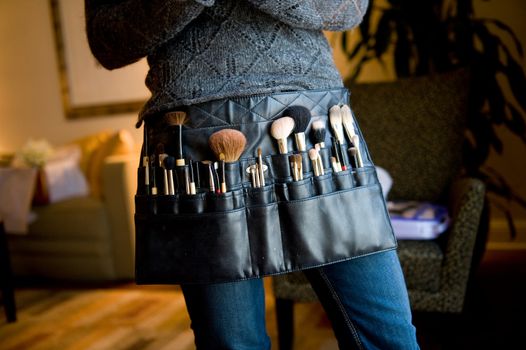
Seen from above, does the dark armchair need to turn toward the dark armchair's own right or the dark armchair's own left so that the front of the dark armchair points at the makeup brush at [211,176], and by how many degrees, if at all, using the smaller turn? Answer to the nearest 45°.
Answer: approximately 45° to the dark armchair's own left

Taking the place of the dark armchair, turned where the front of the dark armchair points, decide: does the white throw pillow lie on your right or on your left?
on your right

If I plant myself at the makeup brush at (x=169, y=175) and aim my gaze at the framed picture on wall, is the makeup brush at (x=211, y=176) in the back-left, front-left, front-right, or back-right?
back-right

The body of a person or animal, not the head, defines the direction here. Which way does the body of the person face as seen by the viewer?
toward the camera

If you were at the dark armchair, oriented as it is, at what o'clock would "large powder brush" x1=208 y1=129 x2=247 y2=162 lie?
The large powder brush is roughly at 11 o'clock from the dark armchair.

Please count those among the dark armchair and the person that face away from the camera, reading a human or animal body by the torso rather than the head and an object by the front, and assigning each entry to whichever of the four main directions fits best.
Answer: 0

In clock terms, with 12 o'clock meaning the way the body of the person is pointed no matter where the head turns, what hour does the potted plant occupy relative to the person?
The potted plant is roughly at 7 o'clock from the person.

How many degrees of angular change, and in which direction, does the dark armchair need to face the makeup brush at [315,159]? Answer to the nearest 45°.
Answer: approximately 45° to its left

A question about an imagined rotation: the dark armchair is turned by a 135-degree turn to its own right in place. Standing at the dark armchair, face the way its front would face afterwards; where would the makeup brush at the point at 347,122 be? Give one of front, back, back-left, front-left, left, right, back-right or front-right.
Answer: back

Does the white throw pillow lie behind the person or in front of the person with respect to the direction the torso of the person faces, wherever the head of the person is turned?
behind

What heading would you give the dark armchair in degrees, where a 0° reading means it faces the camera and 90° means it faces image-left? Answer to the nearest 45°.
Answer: approximately 45°

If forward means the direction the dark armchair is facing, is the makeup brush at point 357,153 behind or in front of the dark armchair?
in front

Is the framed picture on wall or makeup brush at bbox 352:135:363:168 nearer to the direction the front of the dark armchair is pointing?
the makeup brush
